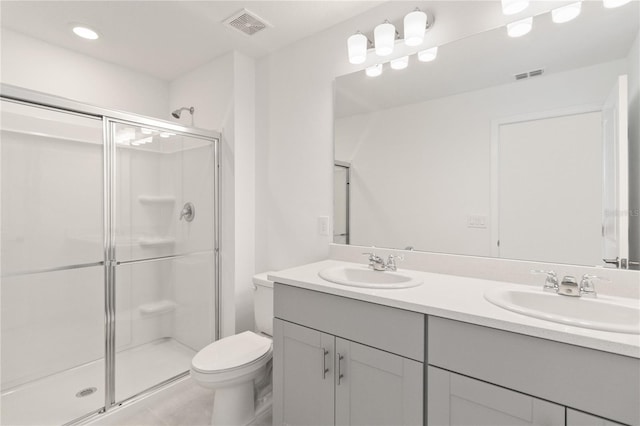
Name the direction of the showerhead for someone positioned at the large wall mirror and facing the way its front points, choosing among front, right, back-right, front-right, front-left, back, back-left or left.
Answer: front-right

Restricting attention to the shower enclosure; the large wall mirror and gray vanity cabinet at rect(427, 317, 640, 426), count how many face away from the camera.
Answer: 0

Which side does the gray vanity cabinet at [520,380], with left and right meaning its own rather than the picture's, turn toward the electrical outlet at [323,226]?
right

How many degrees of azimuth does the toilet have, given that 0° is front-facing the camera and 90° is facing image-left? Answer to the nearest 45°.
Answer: approximately 45°

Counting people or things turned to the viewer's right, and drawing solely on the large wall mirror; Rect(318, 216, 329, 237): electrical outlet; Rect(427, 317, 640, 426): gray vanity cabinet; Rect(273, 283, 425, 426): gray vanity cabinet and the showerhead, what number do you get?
0

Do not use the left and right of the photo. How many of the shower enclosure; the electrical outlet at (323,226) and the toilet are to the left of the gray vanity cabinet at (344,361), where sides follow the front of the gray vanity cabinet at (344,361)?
0

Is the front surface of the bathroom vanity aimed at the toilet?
no

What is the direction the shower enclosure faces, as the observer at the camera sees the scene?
facing the viewer and to the right of the viewer

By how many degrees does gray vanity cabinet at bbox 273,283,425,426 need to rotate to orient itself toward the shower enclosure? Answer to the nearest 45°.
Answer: approximately 45° to its right

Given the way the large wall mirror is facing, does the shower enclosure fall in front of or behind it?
in front

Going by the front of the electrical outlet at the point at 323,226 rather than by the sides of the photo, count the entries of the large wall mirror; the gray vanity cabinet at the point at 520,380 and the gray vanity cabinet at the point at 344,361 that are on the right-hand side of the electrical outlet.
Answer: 0

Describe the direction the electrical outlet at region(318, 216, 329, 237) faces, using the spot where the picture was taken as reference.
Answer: facing the viewer and to the left of the viewer

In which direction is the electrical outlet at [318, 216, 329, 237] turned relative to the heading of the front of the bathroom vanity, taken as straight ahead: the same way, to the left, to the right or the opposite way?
the same way
